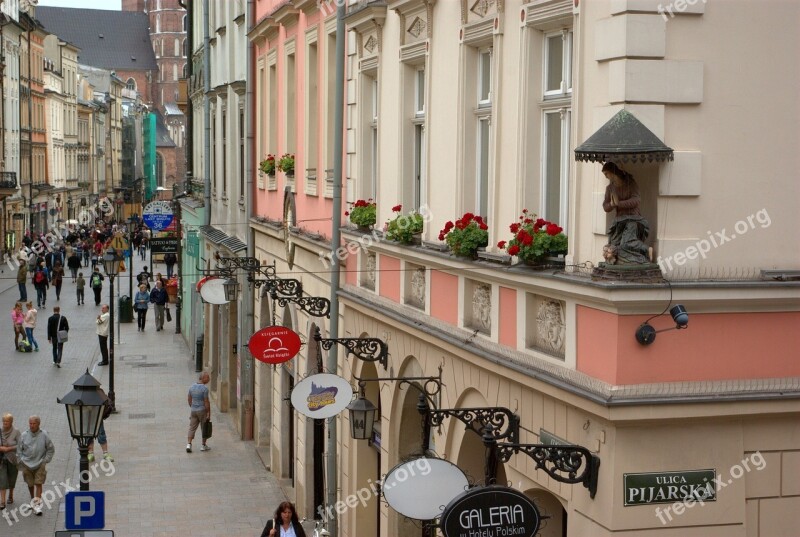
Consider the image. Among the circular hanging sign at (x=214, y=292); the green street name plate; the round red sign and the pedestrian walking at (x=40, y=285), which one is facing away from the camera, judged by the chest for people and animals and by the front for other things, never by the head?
the pedestrian walking

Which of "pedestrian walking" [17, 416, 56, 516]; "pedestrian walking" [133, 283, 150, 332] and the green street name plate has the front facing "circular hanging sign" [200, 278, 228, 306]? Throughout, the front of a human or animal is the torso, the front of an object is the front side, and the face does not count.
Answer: "pedestrian walking" [133, 283, 150, 332]

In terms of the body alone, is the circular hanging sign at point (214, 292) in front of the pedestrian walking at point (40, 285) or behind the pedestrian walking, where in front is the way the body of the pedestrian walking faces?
behind

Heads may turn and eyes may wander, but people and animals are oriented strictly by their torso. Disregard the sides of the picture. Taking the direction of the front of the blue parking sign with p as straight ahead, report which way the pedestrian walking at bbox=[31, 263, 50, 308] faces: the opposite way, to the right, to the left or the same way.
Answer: the opposite way

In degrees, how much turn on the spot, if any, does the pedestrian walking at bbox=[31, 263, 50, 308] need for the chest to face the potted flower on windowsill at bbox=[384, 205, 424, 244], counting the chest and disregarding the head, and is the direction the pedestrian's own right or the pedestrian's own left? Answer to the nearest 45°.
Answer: approximately 180°

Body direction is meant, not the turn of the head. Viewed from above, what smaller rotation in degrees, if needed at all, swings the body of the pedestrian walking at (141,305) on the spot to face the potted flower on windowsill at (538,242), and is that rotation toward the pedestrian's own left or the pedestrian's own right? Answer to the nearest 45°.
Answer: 0° — they already face it
